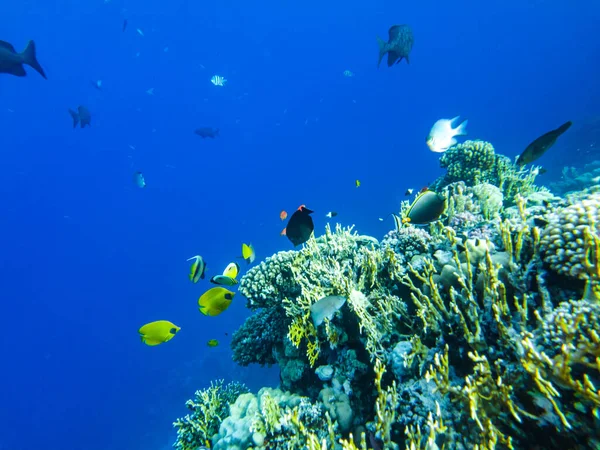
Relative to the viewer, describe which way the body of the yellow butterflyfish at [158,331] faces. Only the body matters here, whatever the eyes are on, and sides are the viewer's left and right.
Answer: facing to the right of the viewer

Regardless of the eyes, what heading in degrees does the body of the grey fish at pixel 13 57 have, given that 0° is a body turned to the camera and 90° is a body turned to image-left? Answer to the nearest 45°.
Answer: approximately 90°

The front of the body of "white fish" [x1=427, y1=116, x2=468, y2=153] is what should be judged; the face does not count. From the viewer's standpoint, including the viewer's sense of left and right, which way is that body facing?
facing to the left of the viewer

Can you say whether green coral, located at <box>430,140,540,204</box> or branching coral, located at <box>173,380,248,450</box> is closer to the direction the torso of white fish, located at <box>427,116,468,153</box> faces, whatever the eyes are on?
the branching coral

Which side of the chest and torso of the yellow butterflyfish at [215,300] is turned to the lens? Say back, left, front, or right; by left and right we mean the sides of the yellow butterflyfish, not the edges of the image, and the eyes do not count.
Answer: right

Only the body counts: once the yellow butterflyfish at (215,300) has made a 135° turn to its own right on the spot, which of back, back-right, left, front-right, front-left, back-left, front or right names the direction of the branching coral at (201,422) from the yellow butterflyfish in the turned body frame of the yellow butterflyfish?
front-left
